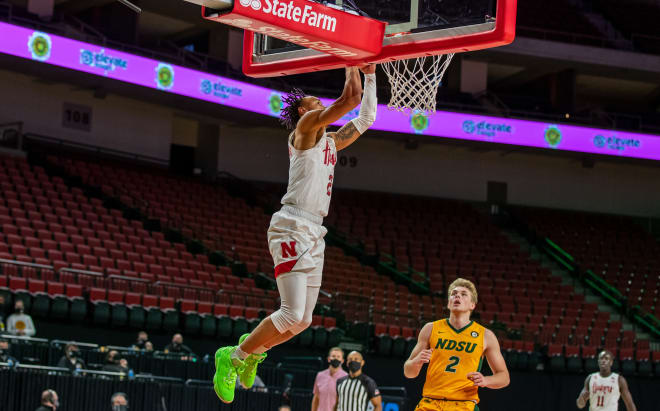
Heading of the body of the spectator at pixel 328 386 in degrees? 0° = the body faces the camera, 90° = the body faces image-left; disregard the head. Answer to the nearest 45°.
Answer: approximately 0°

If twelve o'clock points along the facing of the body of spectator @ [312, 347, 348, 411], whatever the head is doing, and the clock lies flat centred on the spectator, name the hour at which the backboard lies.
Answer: The backboard is roughly at 12 o'clock from the spectator.

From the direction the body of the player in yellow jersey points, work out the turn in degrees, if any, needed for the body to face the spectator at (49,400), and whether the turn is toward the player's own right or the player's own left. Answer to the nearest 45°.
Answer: approximately 135° to the player's own right

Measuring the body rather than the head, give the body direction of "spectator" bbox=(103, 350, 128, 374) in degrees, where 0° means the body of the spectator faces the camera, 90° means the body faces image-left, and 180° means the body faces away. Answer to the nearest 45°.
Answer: approximately 315°

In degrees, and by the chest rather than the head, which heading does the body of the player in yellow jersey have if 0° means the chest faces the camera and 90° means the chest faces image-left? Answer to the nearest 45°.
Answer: approximately 0°

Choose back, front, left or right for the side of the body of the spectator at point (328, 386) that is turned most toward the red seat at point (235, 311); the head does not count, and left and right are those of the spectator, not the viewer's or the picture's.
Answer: back

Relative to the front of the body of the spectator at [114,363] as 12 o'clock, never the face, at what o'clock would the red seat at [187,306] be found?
The red seat is roughly at 8 o'clock from the spectator.

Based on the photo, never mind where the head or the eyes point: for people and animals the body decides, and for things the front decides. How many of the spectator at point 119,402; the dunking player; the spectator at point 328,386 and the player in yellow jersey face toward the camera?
3
